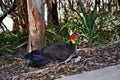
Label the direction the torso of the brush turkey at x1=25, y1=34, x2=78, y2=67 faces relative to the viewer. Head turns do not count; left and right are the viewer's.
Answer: facing to the right of the viewer

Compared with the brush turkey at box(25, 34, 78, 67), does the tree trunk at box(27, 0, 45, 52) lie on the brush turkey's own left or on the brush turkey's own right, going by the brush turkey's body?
on the brush turkey's own left
